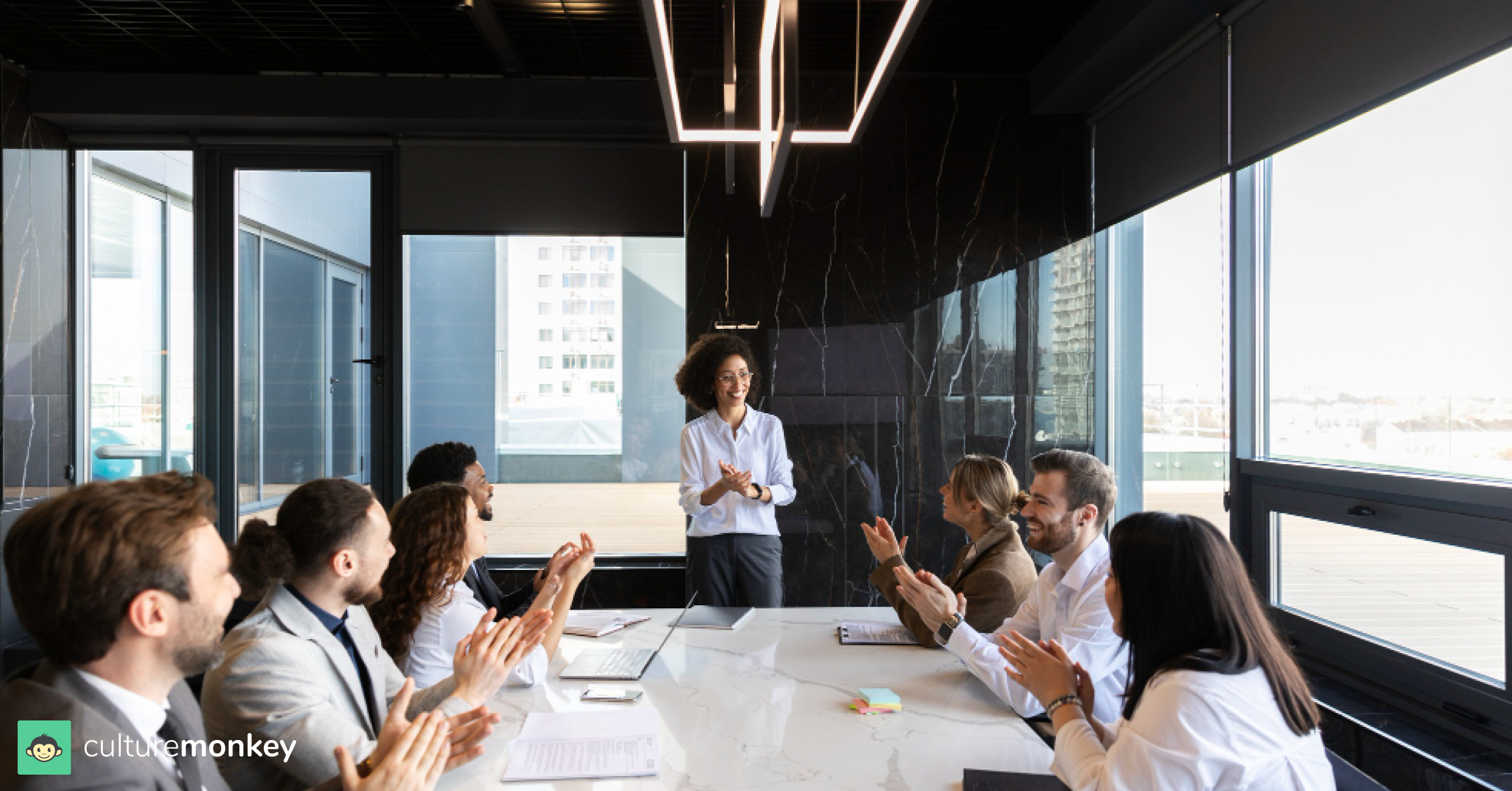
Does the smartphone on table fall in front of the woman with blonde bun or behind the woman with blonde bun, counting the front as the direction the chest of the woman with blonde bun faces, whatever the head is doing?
in front

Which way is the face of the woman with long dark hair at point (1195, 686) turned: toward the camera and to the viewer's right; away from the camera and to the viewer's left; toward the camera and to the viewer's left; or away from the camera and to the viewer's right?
away from the camera and to the viewer's left

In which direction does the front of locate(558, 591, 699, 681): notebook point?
to the viewer's left

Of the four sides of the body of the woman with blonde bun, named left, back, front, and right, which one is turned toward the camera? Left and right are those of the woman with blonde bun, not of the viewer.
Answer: left

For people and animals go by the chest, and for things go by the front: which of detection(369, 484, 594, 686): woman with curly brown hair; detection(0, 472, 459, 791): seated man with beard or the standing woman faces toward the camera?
the standing woman

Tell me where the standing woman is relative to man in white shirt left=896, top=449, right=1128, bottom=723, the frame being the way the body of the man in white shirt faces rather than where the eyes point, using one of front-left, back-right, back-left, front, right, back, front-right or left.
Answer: front-right

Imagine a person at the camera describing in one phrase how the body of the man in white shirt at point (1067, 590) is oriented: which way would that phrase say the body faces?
to the viewer's left

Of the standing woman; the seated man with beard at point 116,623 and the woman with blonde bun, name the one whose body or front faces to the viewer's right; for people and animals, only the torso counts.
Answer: the seated man with beard

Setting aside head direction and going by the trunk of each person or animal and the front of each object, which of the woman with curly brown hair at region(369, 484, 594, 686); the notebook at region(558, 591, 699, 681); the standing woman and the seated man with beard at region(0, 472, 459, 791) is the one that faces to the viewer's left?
the notebook

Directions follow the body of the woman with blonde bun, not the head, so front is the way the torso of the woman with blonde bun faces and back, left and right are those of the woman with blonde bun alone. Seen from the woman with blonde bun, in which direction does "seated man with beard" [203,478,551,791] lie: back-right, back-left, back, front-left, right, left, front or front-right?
front-left

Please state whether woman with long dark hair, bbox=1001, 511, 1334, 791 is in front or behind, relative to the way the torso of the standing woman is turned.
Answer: in front

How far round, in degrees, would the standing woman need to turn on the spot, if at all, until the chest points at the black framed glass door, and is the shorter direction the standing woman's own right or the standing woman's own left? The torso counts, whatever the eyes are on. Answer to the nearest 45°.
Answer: approximately 135° to the standing woman's own right

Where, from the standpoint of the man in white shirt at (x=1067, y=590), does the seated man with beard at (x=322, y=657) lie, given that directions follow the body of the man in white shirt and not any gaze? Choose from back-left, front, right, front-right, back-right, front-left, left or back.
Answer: front-left

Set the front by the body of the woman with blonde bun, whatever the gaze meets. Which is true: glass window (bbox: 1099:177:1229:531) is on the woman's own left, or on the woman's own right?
on the woman's own right

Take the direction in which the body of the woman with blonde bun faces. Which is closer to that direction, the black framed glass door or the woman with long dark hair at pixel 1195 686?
the black framed glass door

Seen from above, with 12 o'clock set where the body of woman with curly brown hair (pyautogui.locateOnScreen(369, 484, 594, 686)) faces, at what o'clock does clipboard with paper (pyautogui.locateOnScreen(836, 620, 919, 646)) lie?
The clipboard with paper is roughly at 12 o'clock from the woman with curly brown hair.

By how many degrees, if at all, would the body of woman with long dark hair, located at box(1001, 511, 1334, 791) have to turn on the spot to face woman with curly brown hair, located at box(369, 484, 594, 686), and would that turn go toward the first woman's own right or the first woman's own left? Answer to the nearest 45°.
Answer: approximately 45° to the first woman's own left

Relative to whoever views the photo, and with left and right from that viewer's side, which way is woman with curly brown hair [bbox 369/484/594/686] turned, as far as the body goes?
facing to the right of the viewer
